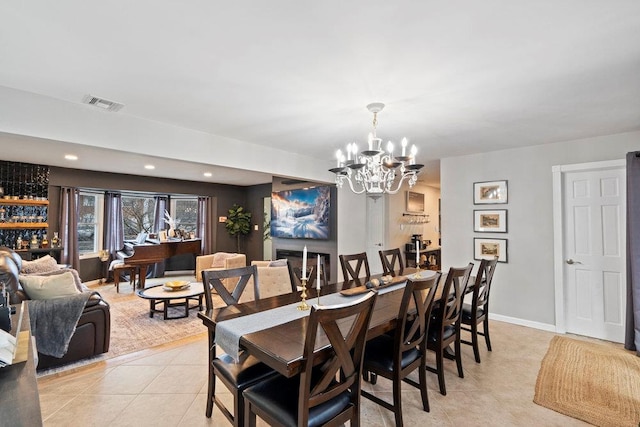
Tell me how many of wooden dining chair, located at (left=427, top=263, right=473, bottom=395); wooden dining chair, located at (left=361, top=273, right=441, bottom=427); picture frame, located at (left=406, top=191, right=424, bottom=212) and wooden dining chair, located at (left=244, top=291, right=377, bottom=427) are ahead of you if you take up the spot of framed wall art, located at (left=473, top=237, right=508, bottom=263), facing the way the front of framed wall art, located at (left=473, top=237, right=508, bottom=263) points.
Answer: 3

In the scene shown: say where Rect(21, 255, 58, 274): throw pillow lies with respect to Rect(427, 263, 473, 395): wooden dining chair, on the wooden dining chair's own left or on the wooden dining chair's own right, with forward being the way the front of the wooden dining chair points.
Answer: on the wooden dining chair's own left

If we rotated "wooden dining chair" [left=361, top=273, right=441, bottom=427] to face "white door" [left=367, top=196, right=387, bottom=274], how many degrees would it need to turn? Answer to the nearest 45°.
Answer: approximately 45° to its right

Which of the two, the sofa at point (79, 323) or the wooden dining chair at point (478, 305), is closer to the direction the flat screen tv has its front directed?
the sofa

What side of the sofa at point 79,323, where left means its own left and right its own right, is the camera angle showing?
right

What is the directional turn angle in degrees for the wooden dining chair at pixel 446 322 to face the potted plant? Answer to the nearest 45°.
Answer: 0° — it already faces it

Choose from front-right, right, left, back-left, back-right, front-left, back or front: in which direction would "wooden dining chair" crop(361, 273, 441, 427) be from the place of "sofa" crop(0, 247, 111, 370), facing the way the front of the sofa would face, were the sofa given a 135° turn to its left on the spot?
back

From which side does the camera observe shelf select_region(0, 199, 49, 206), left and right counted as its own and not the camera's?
front

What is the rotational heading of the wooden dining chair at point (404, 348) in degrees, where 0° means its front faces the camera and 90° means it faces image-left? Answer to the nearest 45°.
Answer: approximately 135°

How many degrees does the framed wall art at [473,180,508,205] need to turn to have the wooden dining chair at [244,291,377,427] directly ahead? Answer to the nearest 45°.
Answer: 0° — it already faces it

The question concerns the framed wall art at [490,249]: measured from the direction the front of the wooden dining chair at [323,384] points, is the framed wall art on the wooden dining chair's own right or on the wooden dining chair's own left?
on the wooden dining chair's own right

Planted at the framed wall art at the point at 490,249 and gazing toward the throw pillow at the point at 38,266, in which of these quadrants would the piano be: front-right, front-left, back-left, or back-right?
front-right

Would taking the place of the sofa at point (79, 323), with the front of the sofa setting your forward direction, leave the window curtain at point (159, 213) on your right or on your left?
on your left

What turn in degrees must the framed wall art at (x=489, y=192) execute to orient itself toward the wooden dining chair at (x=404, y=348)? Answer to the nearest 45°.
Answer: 0° — it already faces it

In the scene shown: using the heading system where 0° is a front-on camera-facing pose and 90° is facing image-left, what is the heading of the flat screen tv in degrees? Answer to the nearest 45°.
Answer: approximately 45°

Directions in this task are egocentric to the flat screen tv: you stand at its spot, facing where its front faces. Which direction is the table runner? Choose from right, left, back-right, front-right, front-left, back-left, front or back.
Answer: front-left
